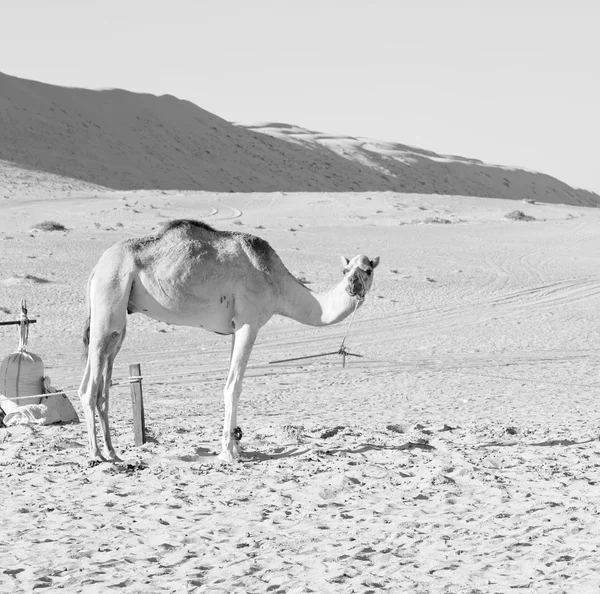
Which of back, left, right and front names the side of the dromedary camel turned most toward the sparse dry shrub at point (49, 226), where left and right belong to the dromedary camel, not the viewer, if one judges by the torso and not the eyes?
left

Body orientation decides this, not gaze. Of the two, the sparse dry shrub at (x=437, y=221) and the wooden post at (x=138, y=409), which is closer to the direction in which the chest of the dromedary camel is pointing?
the sparse dry shrub

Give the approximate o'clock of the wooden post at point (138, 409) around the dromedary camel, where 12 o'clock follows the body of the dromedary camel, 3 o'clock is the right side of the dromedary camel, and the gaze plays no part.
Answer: The wooden post is roughly at 8 o'clock from the dromedary camel.

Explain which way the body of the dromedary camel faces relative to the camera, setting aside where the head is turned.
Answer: to the viewer's right

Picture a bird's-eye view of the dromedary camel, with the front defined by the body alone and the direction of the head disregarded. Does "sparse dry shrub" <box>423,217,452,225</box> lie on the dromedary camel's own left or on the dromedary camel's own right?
on the dromedary camel's own left
